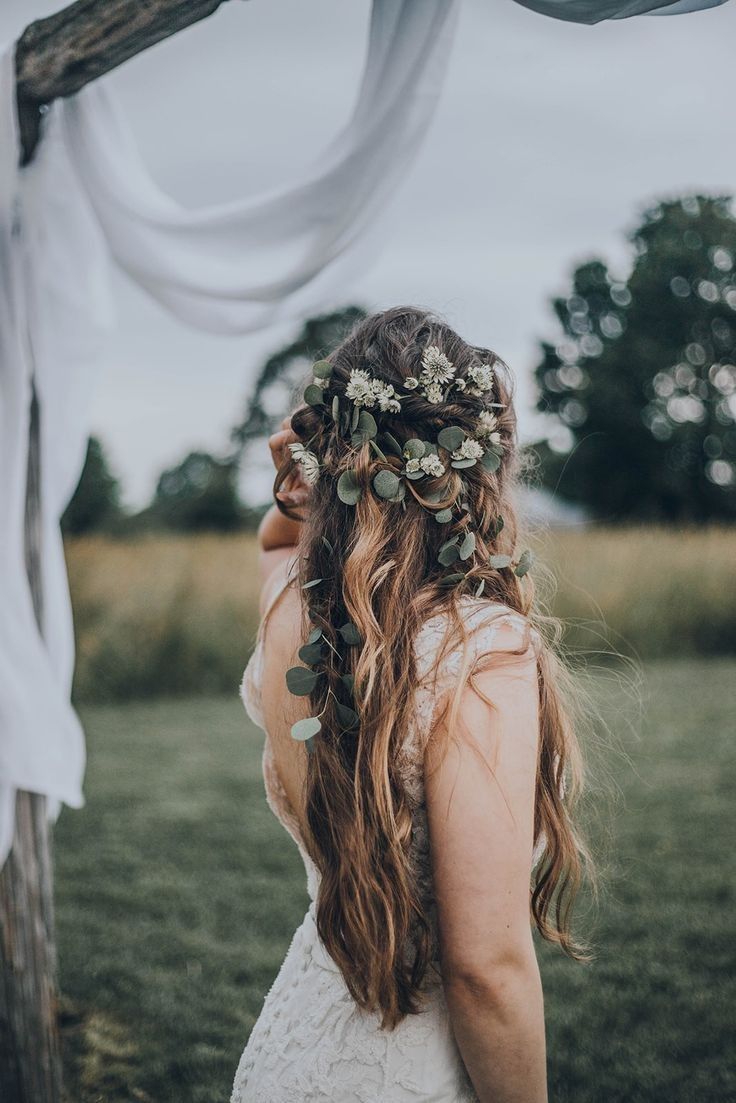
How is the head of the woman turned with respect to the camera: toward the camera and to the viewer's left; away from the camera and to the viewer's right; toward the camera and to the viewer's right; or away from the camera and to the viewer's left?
away from the camera and to the viewer's left

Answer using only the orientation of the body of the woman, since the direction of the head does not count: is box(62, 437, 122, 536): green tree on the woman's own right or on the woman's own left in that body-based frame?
on the woman's own left

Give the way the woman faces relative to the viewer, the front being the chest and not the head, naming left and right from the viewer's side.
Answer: facing away from the viewer and to the right of the viewer

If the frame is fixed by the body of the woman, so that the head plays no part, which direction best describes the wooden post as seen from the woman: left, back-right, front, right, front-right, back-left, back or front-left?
left

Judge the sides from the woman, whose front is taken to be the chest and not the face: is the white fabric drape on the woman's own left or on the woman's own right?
on the woman's own left

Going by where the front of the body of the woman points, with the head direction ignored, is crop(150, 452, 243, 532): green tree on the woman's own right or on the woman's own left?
on the woman's own left
